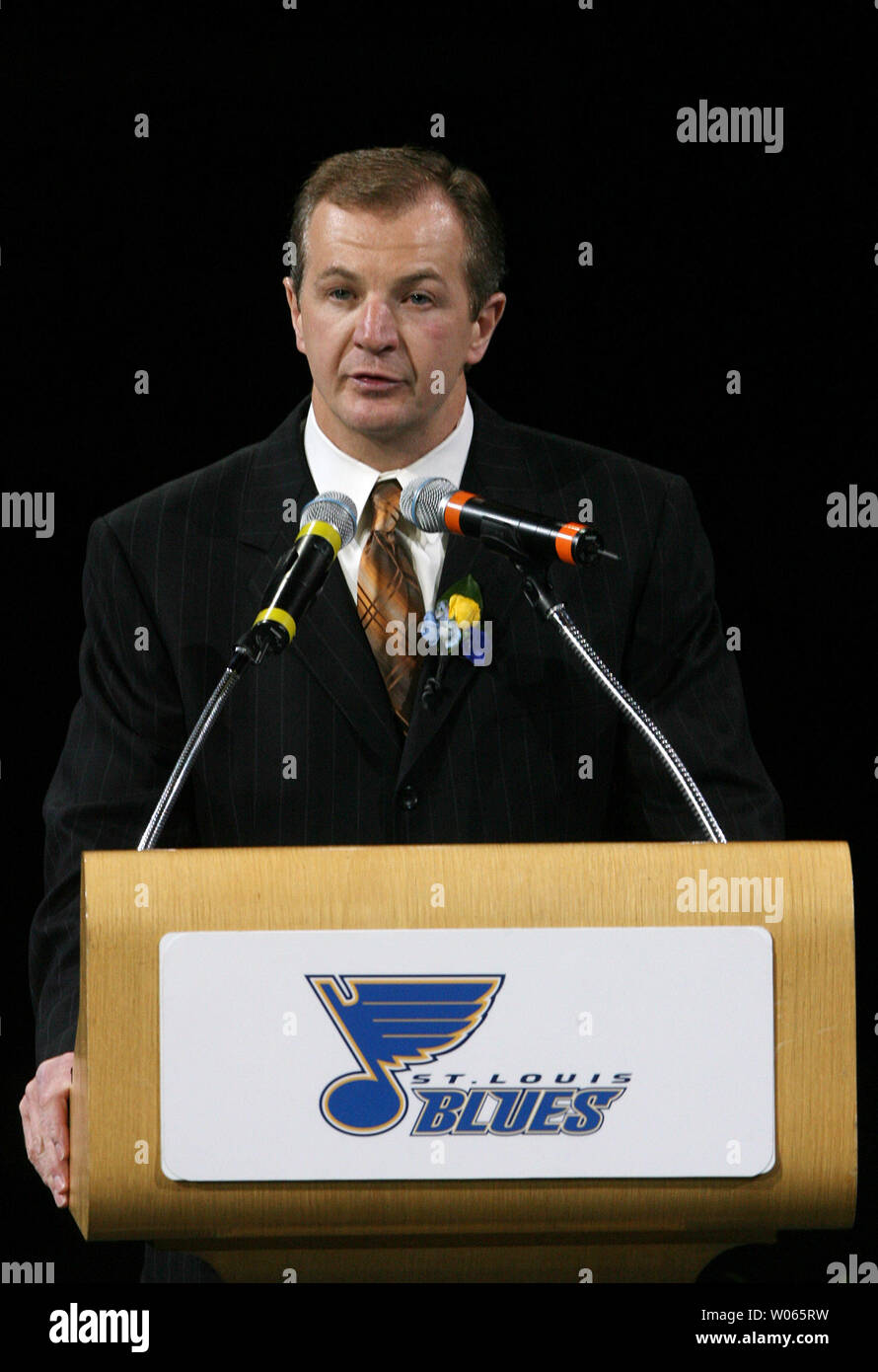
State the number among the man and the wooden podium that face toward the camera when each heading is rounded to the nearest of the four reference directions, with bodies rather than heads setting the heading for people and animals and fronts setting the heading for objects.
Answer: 2

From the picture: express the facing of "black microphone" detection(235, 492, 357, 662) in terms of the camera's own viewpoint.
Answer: facing away from the viewer and to the right of the viewer

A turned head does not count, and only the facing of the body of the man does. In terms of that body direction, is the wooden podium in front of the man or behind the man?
in front

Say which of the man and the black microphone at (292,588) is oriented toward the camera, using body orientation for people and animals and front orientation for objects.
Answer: the man

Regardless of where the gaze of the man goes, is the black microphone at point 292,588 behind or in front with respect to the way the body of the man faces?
in front

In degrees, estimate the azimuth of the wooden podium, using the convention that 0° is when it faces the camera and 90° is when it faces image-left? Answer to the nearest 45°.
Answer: approximately 0°

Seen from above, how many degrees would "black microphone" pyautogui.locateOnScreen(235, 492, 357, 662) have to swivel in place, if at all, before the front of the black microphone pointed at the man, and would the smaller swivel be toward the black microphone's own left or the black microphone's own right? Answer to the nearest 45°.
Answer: approximately 45° to the black microphone's own left

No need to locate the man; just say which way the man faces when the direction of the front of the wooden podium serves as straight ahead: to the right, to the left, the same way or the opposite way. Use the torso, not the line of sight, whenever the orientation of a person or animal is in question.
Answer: the same way

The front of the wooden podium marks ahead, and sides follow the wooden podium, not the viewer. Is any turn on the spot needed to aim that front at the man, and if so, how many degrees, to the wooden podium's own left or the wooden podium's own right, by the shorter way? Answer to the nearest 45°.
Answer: approximately 180°

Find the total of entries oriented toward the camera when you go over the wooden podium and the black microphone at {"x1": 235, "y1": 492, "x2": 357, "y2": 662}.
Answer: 1

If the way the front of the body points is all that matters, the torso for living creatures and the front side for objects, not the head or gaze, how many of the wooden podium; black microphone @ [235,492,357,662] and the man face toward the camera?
2

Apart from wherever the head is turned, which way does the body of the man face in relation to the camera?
toward the camera
